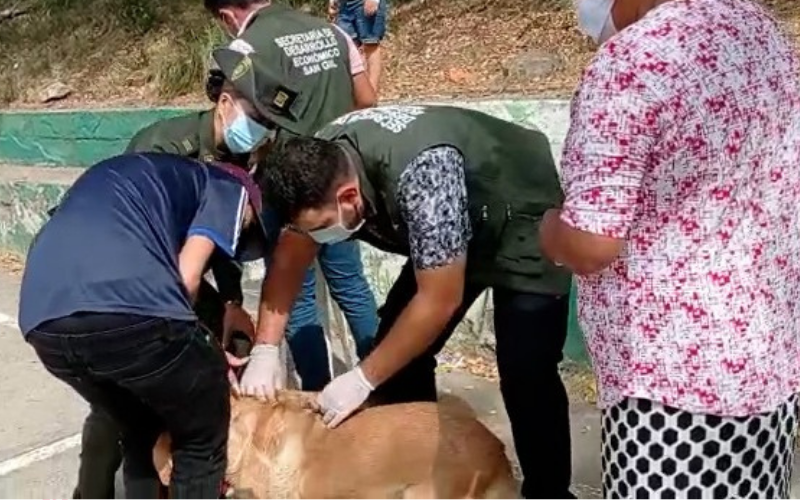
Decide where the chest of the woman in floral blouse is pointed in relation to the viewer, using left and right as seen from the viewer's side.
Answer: facing away from the viewer and to the left of the viewer

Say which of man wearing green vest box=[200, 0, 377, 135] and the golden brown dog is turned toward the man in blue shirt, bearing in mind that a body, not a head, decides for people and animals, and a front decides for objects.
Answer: the golden brown dog

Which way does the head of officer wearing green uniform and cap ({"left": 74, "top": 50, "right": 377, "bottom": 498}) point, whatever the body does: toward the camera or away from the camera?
toward the camera

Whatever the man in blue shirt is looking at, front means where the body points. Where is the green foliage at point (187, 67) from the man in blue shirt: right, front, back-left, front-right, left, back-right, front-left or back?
front-left

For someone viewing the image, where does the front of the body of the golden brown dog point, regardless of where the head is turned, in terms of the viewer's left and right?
facing to the left of the viewer

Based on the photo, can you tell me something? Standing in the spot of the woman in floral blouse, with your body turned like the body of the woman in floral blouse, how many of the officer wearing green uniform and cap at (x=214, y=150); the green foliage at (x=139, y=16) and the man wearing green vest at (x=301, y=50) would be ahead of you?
3

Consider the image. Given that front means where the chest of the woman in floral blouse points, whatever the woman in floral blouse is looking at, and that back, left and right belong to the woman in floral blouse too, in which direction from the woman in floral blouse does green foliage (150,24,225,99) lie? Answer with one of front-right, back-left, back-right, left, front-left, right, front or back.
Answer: front

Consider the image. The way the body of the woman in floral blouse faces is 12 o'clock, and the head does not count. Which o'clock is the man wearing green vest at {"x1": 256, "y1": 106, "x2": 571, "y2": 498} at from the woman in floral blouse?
The man wearing green vest is roughly at 12 o'clock from the woman in floral blouse.

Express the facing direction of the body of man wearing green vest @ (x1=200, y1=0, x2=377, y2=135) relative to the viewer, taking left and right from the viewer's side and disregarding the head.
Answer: facing away from the viewer and to the left of the viewer

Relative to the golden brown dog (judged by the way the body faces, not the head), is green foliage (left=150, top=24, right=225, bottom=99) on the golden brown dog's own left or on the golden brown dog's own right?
on the golden brown dog's own right

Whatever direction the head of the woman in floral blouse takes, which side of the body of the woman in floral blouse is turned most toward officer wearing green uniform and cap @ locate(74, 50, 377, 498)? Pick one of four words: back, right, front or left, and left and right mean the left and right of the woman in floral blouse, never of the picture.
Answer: front

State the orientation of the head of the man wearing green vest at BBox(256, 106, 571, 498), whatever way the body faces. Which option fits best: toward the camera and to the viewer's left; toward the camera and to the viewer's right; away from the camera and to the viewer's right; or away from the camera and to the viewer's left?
toward the camera and to the viewer's left

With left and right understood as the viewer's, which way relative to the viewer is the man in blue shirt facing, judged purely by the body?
facing away from the viewer and to the right of the viewer

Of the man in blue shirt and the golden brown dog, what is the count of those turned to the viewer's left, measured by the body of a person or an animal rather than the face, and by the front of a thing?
1
